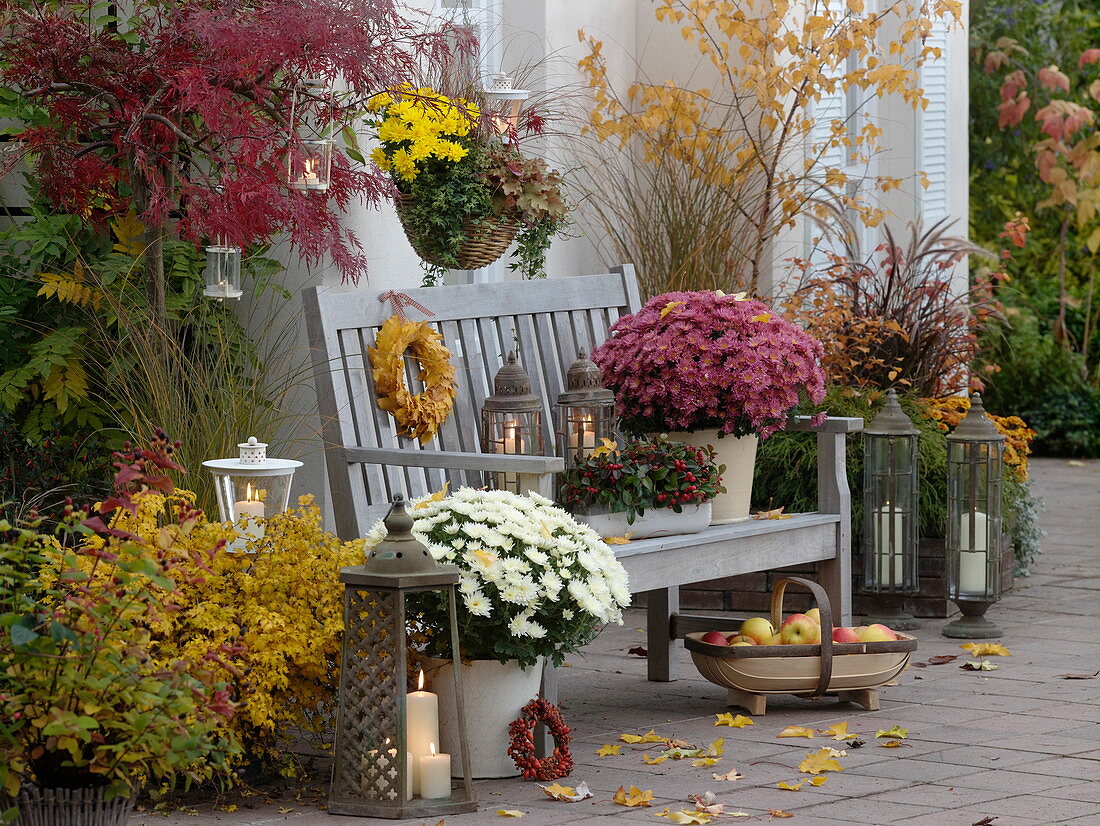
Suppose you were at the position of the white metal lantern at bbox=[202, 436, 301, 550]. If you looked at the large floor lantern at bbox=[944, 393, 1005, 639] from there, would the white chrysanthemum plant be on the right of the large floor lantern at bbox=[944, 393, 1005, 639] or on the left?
right

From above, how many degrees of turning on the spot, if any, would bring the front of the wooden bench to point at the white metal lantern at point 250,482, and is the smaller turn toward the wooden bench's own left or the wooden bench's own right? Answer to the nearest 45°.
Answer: approximately 90° to the wooden bench's own right

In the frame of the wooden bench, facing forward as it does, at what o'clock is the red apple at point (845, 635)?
The red apple is roughly at 11 o'clock from the wooden bench.

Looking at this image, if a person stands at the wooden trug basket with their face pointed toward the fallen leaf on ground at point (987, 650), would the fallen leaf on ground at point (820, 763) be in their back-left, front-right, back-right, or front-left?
back-right
